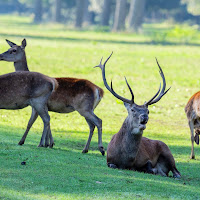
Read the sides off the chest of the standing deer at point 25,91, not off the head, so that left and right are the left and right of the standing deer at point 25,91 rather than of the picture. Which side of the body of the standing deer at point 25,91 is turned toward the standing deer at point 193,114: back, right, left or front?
back

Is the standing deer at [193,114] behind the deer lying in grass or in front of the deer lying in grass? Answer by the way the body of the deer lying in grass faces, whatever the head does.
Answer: behind

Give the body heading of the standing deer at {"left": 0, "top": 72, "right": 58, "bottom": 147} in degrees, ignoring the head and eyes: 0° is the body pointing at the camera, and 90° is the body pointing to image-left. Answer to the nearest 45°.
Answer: approximately 90°

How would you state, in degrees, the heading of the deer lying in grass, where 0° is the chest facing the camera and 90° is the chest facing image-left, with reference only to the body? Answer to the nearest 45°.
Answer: approximately 45°

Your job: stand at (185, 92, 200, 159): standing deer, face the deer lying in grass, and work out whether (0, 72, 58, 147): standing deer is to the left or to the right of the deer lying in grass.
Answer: right

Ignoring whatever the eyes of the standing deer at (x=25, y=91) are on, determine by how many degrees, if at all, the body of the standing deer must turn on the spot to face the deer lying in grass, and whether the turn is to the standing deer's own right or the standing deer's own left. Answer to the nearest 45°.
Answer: approximately 135° to the standing deer's own left
